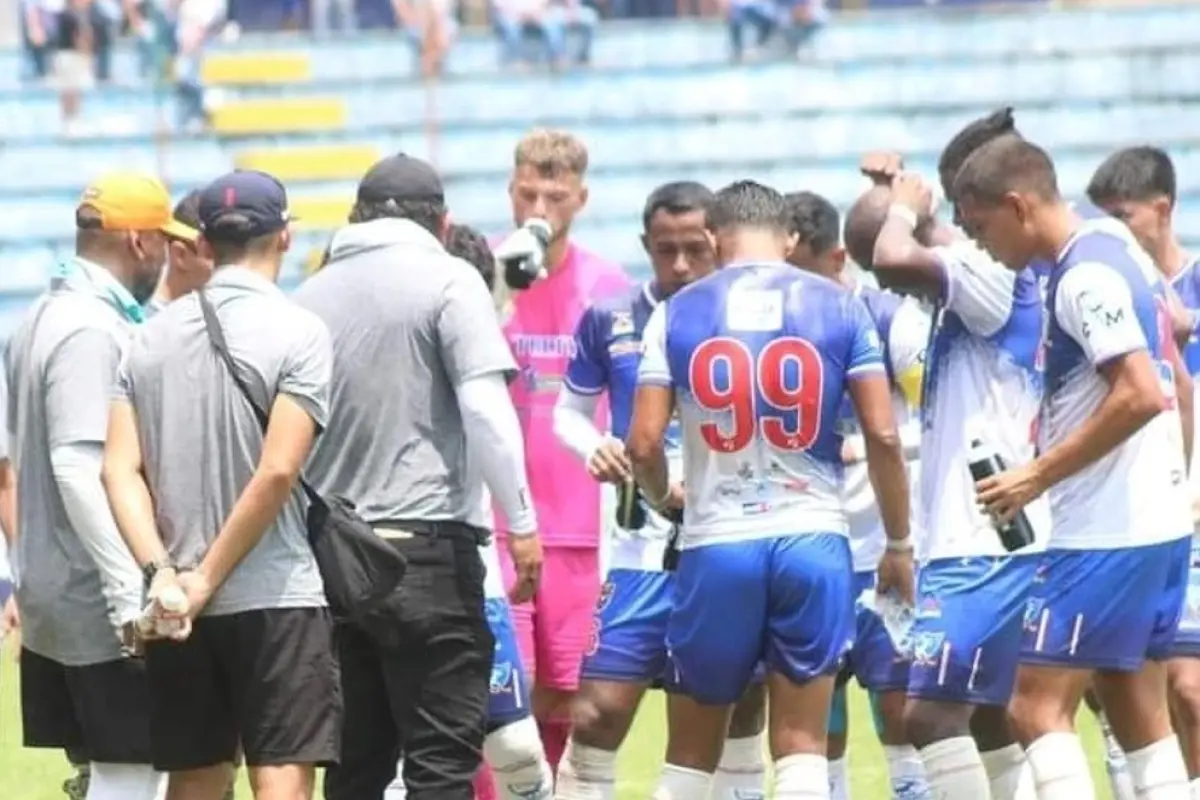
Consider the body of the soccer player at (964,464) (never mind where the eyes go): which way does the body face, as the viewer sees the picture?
to the viewer's left

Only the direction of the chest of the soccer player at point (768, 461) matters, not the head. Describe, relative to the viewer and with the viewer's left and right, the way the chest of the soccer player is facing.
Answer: facing away from the viewer

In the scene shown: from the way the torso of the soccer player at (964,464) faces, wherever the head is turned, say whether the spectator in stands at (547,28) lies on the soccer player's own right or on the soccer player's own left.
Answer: on the soccer player's own right

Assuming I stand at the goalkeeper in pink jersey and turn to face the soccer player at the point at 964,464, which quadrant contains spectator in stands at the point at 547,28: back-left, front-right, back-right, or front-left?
back-left

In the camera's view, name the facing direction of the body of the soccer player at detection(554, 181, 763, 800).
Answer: toward the camera

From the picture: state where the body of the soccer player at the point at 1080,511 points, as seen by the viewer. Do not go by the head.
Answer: to the viewer's left

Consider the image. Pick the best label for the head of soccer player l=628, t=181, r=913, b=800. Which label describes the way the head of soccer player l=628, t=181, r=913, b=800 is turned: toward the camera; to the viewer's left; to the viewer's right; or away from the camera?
away from the camera

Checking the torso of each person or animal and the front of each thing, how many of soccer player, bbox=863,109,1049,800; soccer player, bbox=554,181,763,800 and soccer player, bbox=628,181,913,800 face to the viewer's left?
1

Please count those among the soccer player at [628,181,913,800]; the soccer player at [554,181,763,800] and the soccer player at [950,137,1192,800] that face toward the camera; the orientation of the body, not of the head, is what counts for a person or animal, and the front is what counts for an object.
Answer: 1

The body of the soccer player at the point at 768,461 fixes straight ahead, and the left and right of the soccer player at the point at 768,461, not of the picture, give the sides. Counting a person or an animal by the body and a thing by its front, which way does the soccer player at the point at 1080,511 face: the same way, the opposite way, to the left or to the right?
to the left

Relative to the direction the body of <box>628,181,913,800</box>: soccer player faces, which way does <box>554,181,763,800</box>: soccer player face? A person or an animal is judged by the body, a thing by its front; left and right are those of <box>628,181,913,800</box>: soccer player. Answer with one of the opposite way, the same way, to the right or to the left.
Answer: the opposite way

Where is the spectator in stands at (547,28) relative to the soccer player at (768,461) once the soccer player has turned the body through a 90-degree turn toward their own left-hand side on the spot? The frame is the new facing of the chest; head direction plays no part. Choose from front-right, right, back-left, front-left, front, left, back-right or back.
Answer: right

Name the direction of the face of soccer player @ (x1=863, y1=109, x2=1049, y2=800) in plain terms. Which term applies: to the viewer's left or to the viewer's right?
to the viewer's left
